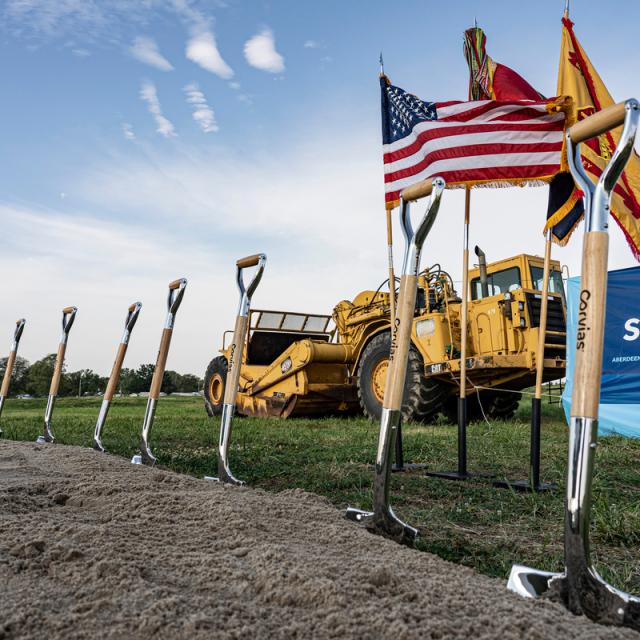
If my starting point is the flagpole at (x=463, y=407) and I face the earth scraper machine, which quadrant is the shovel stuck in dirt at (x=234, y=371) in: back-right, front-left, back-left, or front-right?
back-left

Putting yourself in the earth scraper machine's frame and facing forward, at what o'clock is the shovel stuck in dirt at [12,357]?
The shovel stuck in dirt is roughly at 4 o'clock from the earth scraper machine.

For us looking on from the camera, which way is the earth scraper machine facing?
facing the viewer and to the right of the viewer

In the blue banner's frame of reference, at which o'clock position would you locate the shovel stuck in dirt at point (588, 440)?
The shovel stuck in dirt is roughly at 12 o'clock from the blue banner.

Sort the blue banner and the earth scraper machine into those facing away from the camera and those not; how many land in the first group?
0

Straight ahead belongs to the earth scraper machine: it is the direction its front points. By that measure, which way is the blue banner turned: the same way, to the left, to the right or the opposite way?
to the right

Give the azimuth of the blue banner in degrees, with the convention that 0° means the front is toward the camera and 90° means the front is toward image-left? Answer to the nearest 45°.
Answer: approximately 0°

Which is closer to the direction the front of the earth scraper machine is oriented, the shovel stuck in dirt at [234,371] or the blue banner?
the blue banner

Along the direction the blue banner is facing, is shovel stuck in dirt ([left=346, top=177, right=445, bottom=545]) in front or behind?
in front
